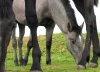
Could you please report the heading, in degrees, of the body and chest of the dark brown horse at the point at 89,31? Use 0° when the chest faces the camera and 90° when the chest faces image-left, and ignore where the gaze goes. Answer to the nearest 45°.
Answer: approximately 90°

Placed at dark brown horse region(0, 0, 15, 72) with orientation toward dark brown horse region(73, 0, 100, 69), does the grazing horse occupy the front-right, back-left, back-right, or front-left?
front-left

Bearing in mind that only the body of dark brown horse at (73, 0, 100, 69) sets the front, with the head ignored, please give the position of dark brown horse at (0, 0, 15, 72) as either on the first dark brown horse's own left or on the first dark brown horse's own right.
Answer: on the first dark brown horse's own left

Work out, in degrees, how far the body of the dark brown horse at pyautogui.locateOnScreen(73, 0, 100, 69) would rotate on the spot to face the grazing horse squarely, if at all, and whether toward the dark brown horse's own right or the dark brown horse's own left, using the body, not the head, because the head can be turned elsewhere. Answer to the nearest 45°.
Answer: approximately 45° to the dark brown horse's own right

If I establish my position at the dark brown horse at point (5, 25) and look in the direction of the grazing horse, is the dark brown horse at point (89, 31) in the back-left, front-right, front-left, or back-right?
front-right
